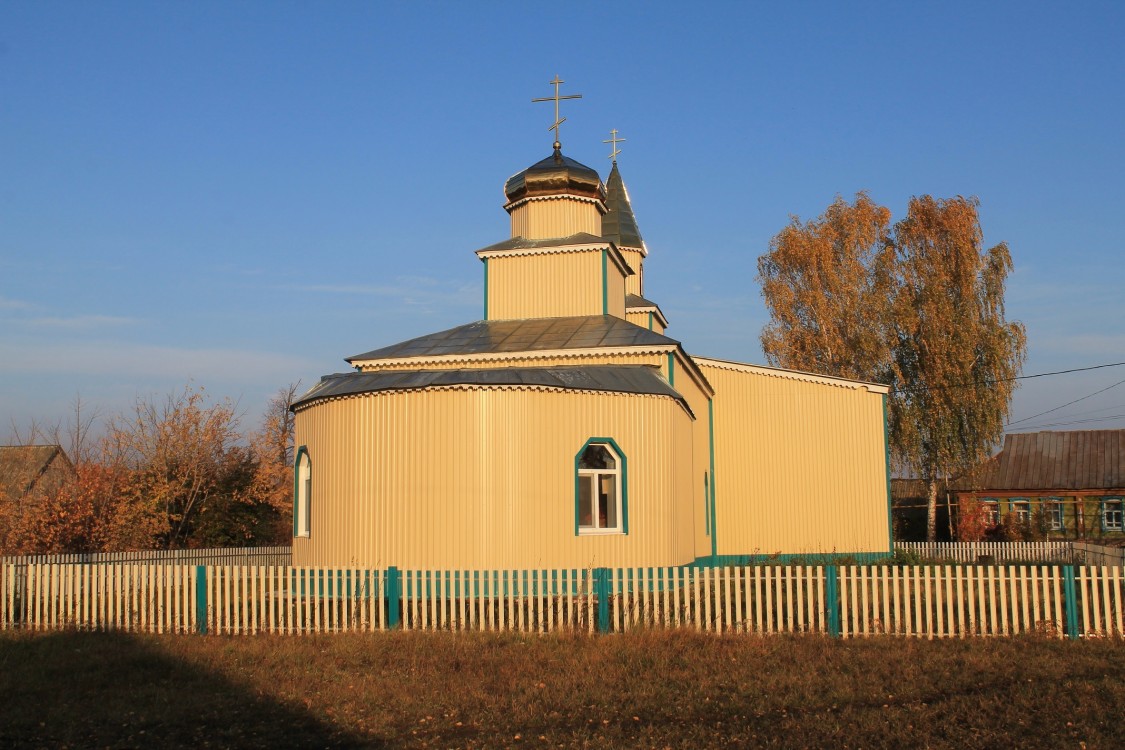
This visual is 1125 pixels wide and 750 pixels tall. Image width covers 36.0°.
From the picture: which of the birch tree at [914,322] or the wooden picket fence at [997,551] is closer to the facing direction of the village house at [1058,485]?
the wooden picket fence

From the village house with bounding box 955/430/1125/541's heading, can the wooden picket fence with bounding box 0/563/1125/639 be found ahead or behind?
ahead

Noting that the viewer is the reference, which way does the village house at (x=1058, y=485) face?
facing the viewer

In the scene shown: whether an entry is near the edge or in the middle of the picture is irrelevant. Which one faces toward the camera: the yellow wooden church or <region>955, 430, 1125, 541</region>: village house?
the village house

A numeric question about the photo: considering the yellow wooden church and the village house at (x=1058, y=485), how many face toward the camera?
1

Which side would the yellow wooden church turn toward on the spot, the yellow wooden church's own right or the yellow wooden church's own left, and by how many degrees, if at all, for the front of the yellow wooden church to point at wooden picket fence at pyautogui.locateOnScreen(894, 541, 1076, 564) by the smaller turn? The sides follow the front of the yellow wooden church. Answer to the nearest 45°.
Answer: approximately 45° to the yellow wooden church's own right

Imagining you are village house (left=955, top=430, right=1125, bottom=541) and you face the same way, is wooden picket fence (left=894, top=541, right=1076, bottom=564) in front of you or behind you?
in front

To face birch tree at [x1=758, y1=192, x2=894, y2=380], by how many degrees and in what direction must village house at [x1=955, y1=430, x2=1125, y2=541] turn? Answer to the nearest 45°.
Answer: approximately 45° to its right

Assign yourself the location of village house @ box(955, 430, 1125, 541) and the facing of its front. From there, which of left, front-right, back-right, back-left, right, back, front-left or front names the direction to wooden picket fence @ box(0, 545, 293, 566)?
front-right
